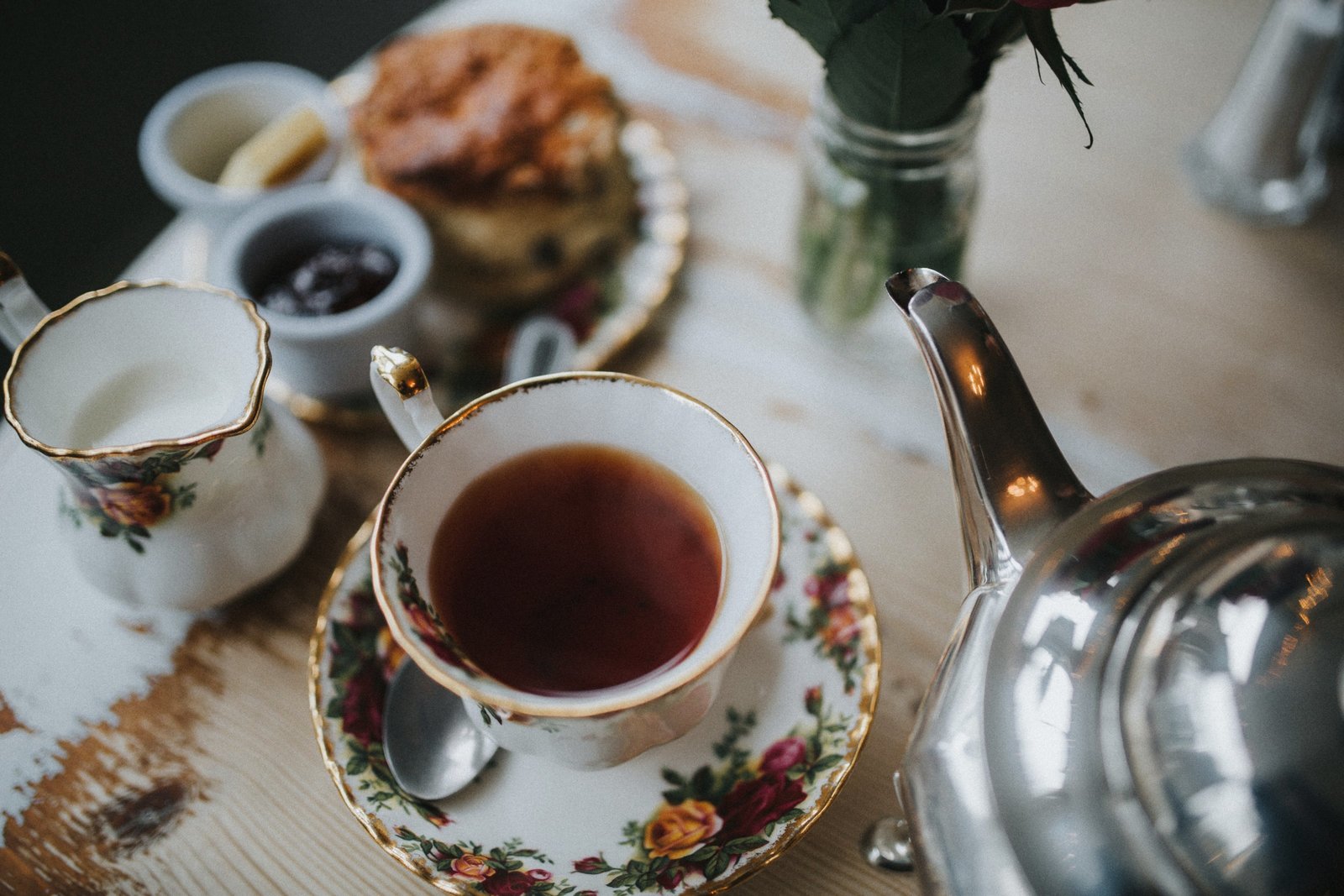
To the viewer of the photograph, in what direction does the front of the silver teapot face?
facing away from the viewer and to the left of the viewer
